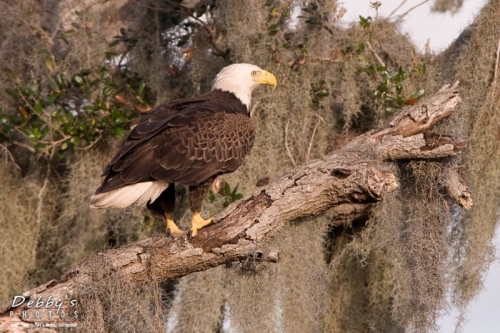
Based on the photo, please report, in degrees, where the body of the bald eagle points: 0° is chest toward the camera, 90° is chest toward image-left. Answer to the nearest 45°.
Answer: approximately 270°
